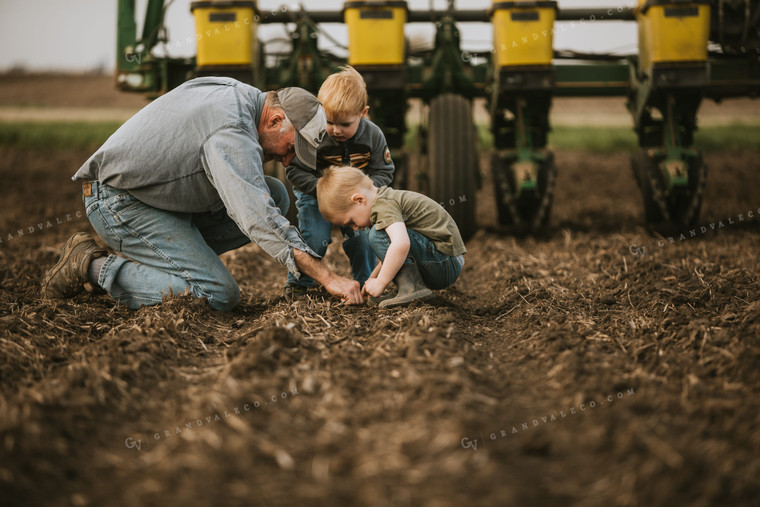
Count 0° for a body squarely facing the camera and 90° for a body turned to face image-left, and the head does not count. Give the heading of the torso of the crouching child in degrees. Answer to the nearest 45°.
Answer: approximately 90°
